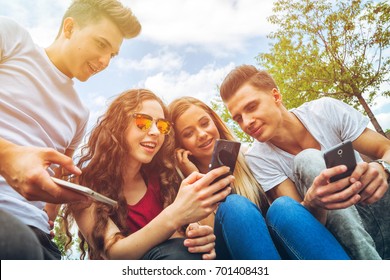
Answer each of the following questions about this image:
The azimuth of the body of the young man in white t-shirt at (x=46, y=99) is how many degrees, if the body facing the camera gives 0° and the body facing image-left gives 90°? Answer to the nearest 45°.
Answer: approximately 315°

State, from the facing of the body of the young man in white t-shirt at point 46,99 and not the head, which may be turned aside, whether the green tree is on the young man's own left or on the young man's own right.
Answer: on the young man's own left

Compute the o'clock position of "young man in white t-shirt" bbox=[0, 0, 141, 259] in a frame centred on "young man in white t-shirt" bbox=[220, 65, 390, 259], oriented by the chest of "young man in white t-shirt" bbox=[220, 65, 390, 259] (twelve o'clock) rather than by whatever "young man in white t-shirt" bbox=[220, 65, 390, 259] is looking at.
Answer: "young man in white t-shirt" bbox=[0, 0, 141, 259] is roughly at 2 o'clock from "young man in white t-shirt" bbox=[220, 65, 390, 259].

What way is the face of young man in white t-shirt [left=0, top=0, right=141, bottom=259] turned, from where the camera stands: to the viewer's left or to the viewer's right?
to the viewer's right
